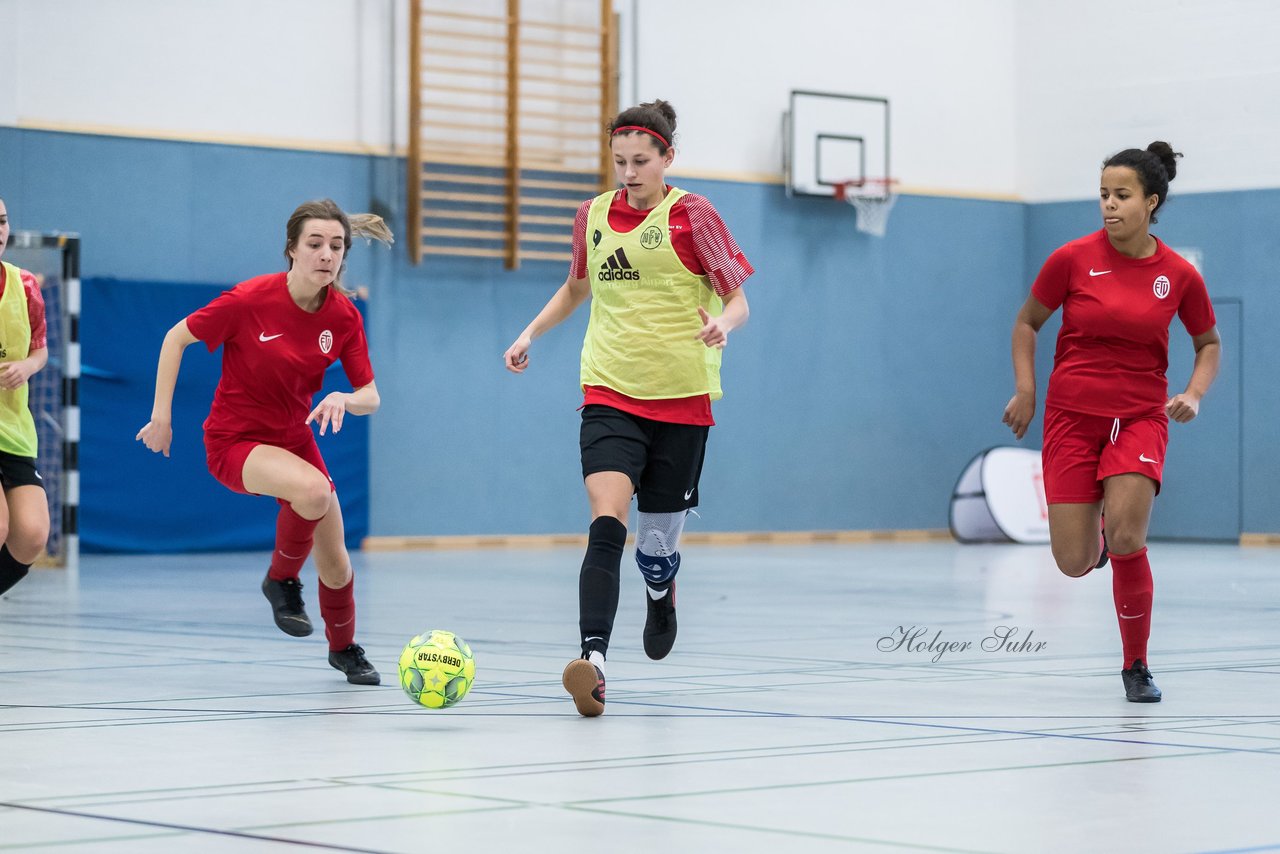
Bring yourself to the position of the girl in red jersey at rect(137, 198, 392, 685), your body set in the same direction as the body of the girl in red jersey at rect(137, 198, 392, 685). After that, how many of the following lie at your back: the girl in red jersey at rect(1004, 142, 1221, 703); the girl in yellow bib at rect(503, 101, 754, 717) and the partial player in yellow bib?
1

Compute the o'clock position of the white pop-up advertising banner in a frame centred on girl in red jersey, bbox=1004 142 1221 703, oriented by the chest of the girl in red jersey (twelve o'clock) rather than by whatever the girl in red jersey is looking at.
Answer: The white pop-up advertising banner is roughly at 6 o'clock from the girl in red jersey.

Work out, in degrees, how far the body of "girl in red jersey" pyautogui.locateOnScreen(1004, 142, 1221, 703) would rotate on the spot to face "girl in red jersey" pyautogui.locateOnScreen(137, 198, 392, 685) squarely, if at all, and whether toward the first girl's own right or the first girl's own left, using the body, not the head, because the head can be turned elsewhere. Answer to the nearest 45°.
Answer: approximately 90° to the first girl's own right

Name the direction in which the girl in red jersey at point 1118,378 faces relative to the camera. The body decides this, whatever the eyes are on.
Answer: toward the camera

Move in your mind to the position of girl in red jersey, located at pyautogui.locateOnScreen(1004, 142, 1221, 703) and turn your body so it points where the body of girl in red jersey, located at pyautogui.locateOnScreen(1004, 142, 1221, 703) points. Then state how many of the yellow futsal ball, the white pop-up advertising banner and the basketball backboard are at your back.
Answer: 2

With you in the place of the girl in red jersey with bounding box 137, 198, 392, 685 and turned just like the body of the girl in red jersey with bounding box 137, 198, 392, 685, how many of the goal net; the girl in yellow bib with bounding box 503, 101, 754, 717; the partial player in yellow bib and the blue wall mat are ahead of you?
1

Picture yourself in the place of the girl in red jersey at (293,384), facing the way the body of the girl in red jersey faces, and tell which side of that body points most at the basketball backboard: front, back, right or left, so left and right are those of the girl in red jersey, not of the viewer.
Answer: left

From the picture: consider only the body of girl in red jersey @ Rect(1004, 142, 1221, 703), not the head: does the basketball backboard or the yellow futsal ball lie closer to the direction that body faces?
the yellow futsal ball

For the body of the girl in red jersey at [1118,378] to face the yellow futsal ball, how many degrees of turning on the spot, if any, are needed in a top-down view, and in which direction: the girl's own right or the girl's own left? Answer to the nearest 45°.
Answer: approximately 45° to the girl's own right

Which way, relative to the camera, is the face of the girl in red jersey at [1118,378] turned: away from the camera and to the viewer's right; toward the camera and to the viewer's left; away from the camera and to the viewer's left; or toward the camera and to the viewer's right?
toward the camera and to the viewer's left

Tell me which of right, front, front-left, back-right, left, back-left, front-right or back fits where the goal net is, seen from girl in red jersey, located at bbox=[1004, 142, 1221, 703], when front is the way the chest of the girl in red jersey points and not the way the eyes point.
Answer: back-right

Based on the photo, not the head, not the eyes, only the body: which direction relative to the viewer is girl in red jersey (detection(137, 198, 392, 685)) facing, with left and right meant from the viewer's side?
facing the viewer and to the right of the viewer

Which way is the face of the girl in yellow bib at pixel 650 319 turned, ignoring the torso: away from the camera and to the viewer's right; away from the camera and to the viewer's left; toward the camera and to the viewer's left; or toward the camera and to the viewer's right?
toward the camera and to the viewer's left

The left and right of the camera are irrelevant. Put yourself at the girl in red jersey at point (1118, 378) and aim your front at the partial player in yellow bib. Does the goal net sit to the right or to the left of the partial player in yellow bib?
right

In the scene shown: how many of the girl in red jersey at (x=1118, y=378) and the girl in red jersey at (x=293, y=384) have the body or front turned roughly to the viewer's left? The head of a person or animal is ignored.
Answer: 0
